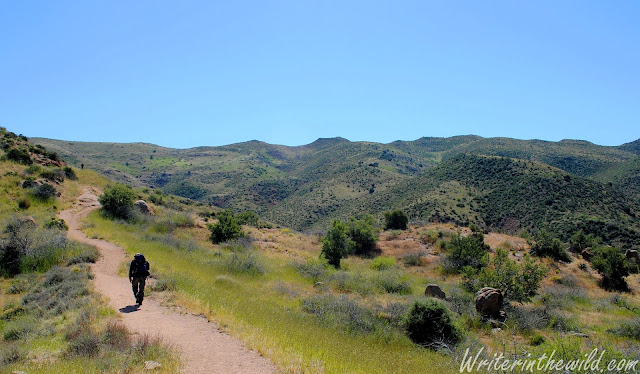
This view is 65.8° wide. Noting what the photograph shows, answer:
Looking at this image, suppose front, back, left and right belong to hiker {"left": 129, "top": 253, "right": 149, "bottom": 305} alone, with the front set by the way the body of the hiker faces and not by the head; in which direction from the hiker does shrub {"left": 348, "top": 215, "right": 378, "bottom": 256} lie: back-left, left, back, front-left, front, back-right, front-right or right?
front-right

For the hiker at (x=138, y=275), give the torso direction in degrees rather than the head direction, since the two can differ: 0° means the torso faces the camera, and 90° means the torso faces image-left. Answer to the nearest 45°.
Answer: approximately 180°

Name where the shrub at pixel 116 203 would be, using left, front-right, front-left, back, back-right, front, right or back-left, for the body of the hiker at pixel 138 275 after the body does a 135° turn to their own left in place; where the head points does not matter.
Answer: back-right

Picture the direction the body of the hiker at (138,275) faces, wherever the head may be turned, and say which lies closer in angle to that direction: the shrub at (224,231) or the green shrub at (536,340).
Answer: the shrub

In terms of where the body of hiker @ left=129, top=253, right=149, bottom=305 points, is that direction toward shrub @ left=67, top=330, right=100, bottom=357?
no

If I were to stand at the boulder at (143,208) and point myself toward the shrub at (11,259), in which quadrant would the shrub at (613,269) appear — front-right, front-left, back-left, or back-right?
front-left

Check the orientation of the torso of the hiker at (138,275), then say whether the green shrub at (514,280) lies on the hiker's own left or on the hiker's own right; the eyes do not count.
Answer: on the hiker's own right

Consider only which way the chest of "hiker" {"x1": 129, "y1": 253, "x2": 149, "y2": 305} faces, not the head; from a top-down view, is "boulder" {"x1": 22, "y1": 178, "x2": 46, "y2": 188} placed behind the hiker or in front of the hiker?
in front

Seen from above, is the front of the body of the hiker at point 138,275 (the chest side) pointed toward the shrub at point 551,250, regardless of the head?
no

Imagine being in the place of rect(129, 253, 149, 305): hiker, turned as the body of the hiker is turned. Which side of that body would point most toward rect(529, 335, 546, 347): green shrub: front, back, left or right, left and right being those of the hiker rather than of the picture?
right

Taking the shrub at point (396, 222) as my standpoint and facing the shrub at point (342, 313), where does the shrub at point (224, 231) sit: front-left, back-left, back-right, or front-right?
front-right

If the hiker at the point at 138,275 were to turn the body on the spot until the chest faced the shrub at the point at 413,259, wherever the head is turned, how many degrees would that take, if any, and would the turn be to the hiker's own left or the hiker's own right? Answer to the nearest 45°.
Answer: approximately 45° to the hiker's own right

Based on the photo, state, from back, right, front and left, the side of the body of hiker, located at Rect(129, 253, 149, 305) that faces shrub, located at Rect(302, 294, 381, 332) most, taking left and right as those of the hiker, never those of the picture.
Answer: right

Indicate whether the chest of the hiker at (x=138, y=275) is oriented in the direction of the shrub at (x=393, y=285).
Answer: no

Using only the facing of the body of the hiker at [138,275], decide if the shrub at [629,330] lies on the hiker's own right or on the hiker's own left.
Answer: on the hiker's own right

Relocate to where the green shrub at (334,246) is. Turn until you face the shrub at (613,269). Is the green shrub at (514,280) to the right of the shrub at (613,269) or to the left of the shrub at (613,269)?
right
